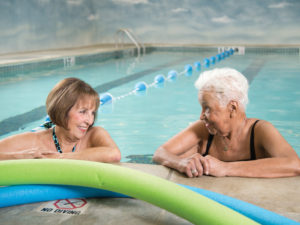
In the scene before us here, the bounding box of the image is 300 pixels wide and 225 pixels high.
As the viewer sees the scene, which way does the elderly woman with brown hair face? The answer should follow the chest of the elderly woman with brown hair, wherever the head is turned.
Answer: toward the camera

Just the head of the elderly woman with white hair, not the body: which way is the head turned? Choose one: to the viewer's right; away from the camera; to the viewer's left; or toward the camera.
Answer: to the viewer's left

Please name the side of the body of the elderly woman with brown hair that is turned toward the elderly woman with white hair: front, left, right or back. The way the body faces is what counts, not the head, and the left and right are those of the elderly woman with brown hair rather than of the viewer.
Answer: left

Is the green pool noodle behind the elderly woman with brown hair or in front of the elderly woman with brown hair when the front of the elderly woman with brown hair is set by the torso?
in front

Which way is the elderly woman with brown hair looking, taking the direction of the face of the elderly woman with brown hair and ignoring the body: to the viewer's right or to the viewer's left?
to the viewer's right

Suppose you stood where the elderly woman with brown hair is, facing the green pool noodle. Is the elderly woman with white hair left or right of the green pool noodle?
left

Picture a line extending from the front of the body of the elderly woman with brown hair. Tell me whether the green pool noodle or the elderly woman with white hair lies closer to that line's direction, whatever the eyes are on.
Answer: the green pool noodle
